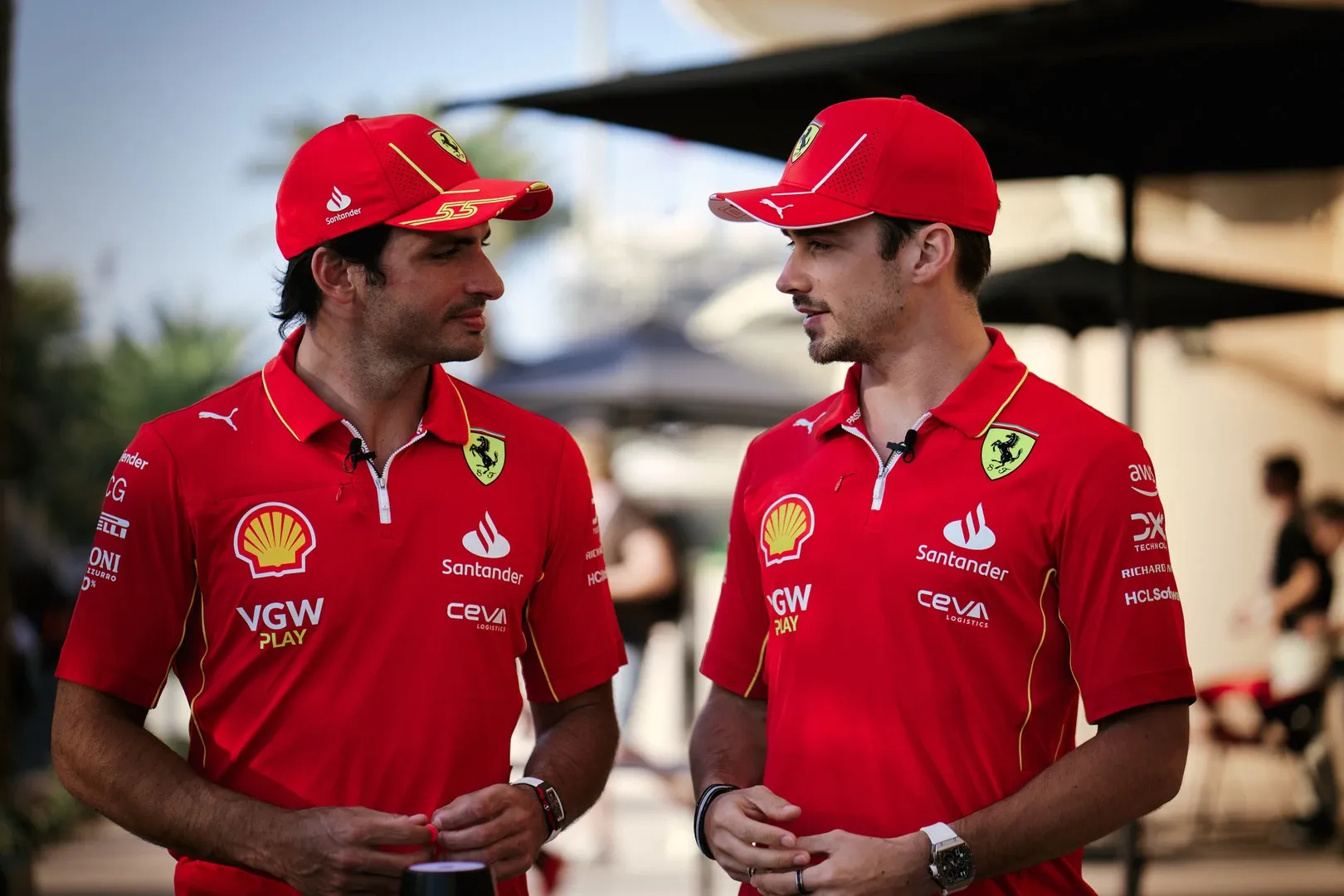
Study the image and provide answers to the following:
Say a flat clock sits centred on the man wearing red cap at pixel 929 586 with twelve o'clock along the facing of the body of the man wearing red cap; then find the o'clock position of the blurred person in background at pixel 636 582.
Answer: The blurred person in background is roughly at 4 o'clock from the man wearing red cap.

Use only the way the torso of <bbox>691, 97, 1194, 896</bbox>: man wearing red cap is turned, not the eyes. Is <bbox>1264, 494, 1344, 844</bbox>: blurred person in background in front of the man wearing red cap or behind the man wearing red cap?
behind

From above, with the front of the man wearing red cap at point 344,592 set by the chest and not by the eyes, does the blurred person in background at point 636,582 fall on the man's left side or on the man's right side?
on the man's left side

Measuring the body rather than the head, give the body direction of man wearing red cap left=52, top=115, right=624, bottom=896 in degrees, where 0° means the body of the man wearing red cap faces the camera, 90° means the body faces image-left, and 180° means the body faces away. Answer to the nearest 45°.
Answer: approximately 315°

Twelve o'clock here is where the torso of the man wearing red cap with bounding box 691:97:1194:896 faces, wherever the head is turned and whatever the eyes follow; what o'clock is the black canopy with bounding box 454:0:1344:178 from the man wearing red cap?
The black canopy is roughly at 5 o'clock from the man wearing red cap.

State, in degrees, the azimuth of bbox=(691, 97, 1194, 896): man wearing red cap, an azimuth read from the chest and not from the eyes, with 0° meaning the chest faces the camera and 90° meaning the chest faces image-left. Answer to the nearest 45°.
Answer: approximately 45°

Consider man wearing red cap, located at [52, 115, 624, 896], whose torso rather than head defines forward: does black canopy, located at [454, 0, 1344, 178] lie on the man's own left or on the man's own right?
on the man's own left
